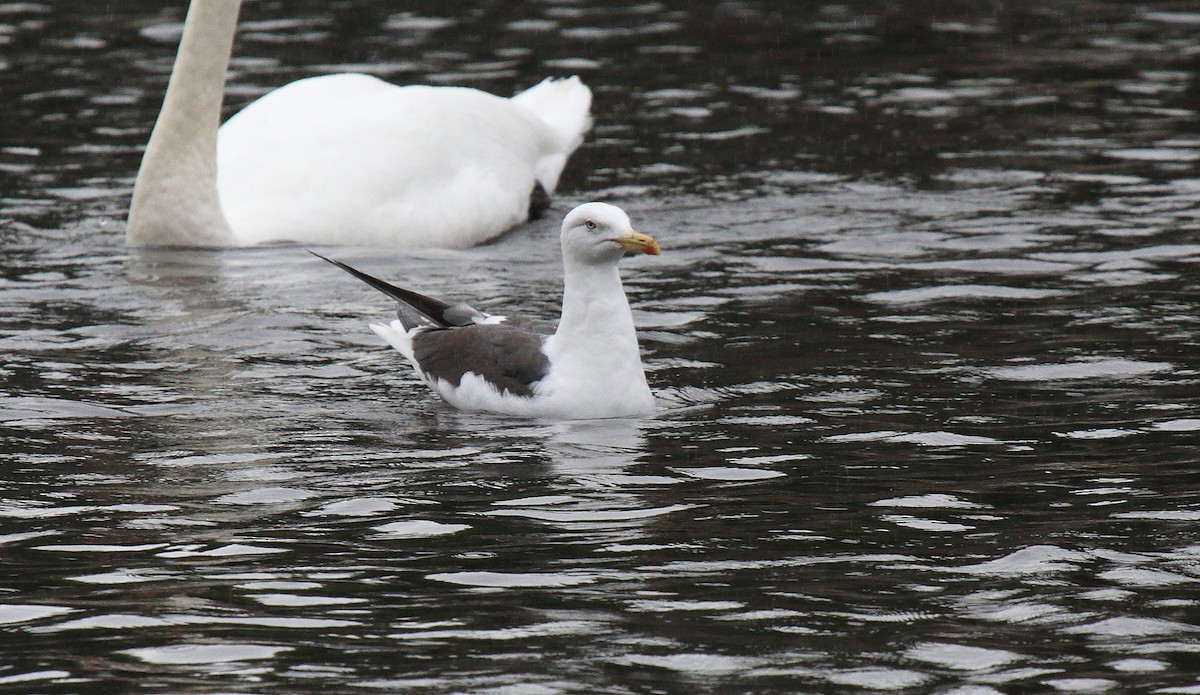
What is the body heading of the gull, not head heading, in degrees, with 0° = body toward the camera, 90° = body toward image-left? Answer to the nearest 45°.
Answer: approximately 315°
